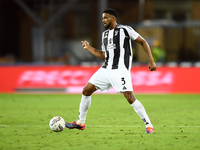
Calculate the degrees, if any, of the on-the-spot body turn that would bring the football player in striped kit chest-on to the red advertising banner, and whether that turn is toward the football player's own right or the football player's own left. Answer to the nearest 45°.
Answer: approximately 135° to the football player's own right

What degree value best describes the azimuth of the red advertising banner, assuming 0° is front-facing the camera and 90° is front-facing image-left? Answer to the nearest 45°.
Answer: approximately 0°

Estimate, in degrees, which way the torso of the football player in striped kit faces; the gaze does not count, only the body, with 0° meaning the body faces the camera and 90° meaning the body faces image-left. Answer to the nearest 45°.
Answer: approximately 45°

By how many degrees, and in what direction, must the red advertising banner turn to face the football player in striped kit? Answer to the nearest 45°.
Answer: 0° — it already faces them

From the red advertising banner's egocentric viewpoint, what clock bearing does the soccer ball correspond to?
The soccer ball is roughly at 12 o'clock from the red advertising banner.
